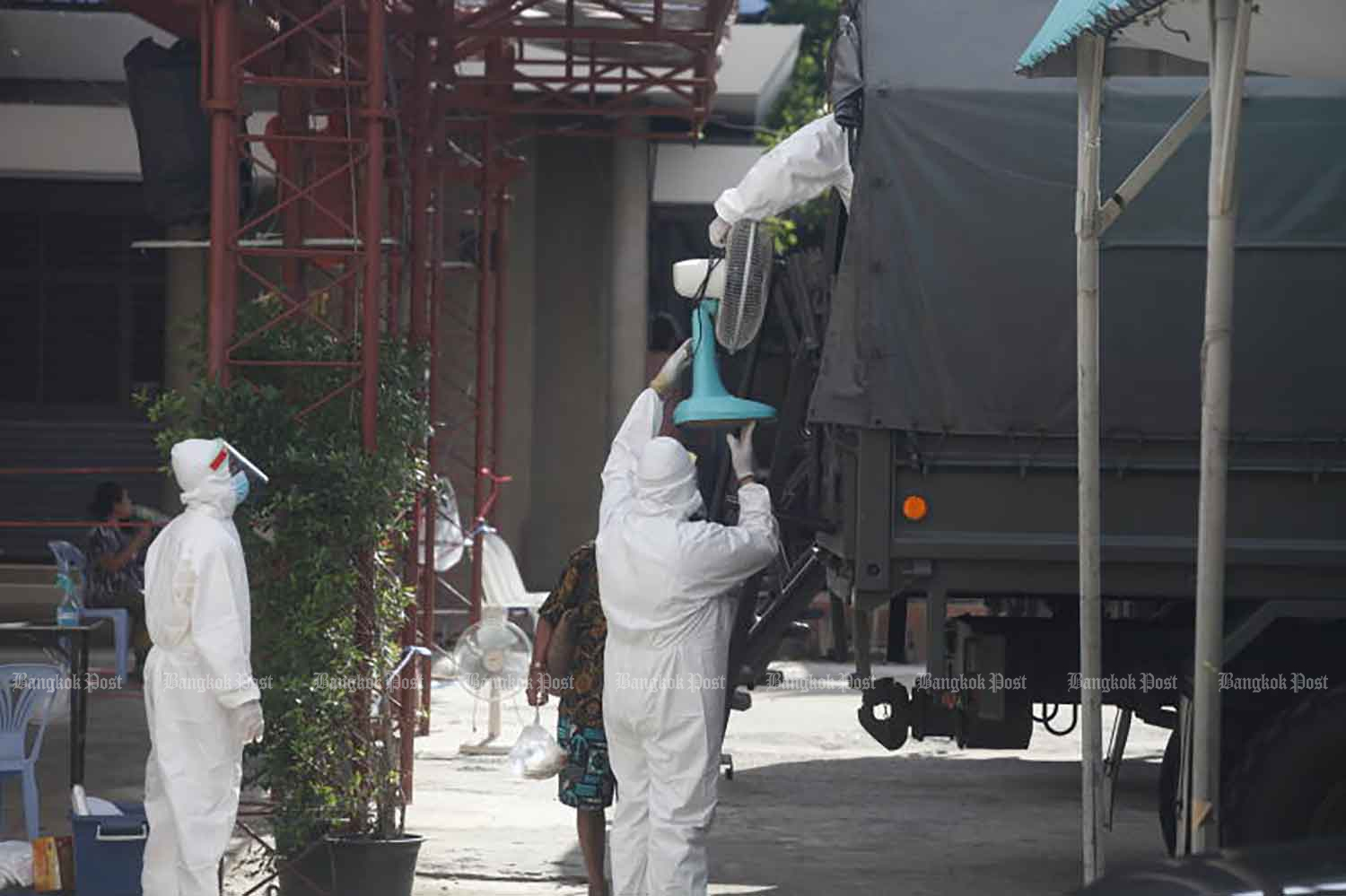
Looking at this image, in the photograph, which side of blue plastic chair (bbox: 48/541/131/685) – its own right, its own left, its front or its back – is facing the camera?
right

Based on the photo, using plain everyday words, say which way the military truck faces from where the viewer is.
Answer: facing to the right of the viewer

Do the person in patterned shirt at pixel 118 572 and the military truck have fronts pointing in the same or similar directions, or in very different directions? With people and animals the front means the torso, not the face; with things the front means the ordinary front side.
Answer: same or similar directions

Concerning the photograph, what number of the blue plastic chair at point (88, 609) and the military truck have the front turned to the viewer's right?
2

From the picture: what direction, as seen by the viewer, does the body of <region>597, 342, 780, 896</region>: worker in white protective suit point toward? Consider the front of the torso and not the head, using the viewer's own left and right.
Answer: facing away from the viewer and to the right of the viewer

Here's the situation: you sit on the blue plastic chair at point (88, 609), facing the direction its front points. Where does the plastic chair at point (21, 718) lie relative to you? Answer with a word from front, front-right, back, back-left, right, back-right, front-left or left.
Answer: right

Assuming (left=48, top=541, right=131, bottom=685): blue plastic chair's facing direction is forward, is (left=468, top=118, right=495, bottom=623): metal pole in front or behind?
in front

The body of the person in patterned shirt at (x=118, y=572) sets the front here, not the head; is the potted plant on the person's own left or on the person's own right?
on the person's own right

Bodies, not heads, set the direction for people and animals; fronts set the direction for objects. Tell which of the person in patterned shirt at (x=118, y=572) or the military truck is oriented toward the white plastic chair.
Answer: the person in patterned shirt

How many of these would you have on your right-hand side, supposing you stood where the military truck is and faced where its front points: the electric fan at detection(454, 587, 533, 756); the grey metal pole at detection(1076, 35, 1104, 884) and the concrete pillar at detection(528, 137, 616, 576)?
1

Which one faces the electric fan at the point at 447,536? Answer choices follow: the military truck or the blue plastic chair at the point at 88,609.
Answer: the blue plastic chair

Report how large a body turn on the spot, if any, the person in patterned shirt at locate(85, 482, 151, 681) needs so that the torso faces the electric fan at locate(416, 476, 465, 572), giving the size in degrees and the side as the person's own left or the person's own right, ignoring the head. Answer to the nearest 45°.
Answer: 0° — they already face it

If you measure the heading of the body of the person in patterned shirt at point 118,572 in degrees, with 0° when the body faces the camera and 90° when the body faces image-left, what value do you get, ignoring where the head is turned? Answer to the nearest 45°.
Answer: approximately 270°

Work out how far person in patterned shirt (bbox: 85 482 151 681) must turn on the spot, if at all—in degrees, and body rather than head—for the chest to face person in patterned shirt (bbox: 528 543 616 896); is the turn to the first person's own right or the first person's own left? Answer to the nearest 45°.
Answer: approximately 90° to the first person's own right

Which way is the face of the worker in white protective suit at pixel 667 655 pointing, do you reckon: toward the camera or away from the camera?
away from the camera

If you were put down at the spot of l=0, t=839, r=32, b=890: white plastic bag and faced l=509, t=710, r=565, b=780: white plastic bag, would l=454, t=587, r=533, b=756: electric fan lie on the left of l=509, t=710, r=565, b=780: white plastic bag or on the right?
left

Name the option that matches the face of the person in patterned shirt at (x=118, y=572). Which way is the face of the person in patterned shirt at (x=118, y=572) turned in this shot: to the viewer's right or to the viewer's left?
to the viewer's right
